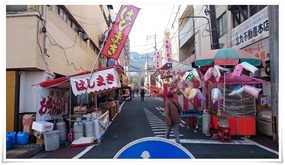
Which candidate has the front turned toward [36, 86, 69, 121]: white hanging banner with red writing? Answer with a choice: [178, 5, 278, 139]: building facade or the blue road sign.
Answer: the building facade

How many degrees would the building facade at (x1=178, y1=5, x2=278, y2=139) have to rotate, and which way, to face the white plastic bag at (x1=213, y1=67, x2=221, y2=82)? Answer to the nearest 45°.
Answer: approximately 45° to its left

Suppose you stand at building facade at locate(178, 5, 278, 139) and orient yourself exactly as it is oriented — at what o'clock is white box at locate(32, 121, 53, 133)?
The white box is roughly at 12 o'clock from the building facade.

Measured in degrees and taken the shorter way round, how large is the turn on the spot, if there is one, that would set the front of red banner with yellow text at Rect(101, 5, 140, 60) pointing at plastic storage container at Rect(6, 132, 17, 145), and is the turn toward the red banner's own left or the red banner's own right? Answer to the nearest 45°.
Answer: approximately 45° to the red banner's own right

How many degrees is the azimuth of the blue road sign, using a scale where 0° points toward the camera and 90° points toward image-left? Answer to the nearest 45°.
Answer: approximately 0°

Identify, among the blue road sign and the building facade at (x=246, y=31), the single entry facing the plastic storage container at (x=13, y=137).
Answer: the building facade

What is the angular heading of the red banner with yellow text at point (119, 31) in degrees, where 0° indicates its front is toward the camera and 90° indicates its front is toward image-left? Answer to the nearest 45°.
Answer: approximately 0°

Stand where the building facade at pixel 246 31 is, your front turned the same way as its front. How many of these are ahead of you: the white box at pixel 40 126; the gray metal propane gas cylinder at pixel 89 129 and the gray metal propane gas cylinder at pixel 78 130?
3

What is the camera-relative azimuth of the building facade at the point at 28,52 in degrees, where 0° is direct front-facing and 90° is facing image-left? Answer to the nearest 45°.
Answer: approximately 315°

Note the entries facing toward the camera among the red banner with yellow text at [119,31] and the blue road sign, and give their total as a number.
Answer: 2

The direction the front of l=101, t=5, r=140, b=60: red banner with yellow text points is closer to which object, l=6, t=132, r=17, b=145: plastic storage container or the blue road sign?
the blue road sign
